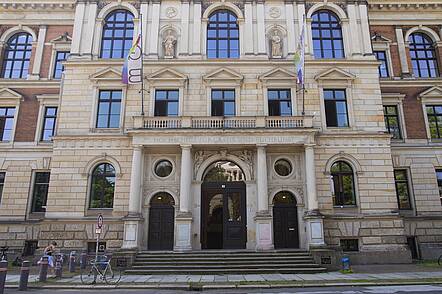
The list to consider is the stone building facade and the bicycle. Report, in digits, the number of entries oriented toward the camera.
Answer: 1

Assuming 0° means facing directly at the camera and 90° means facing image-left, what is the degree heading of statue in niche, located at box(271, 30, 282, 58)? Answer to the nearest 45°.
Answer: approximately 0°
